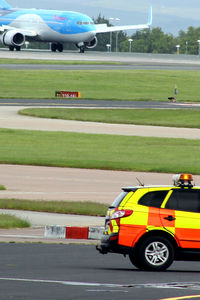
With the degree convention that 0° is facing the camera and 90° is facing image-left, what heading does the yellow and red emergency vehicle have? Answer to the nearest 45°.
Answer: approximately 270°
